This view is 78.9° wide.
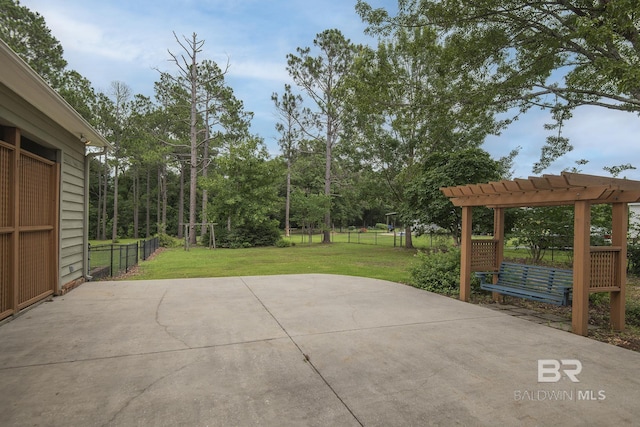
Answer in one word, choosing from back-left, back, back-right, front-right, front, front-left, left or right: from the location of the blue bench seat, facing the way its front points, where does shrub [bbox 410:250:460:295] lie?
right

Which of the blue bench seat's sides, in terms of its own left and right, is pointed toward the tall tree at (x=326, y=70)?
right

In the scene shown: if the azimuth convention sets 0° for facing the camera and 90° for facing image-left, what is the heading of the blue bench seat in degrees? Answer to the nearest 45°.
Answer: approximately 45°

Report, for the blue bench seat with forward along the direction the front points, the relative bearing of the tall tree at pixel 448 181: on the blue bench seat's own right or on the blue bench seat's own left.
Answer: on the blue bench seat's own right

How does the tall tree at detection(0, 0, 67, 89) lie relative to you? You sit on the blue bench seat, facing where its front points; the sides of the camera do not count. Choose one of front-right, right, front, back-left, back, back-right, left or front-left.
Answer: front-right

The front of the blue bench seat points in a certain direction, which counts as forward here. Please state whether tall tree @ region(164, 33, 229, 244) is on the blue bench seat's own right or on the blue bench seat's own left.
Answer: on the blue bench seat's own right
